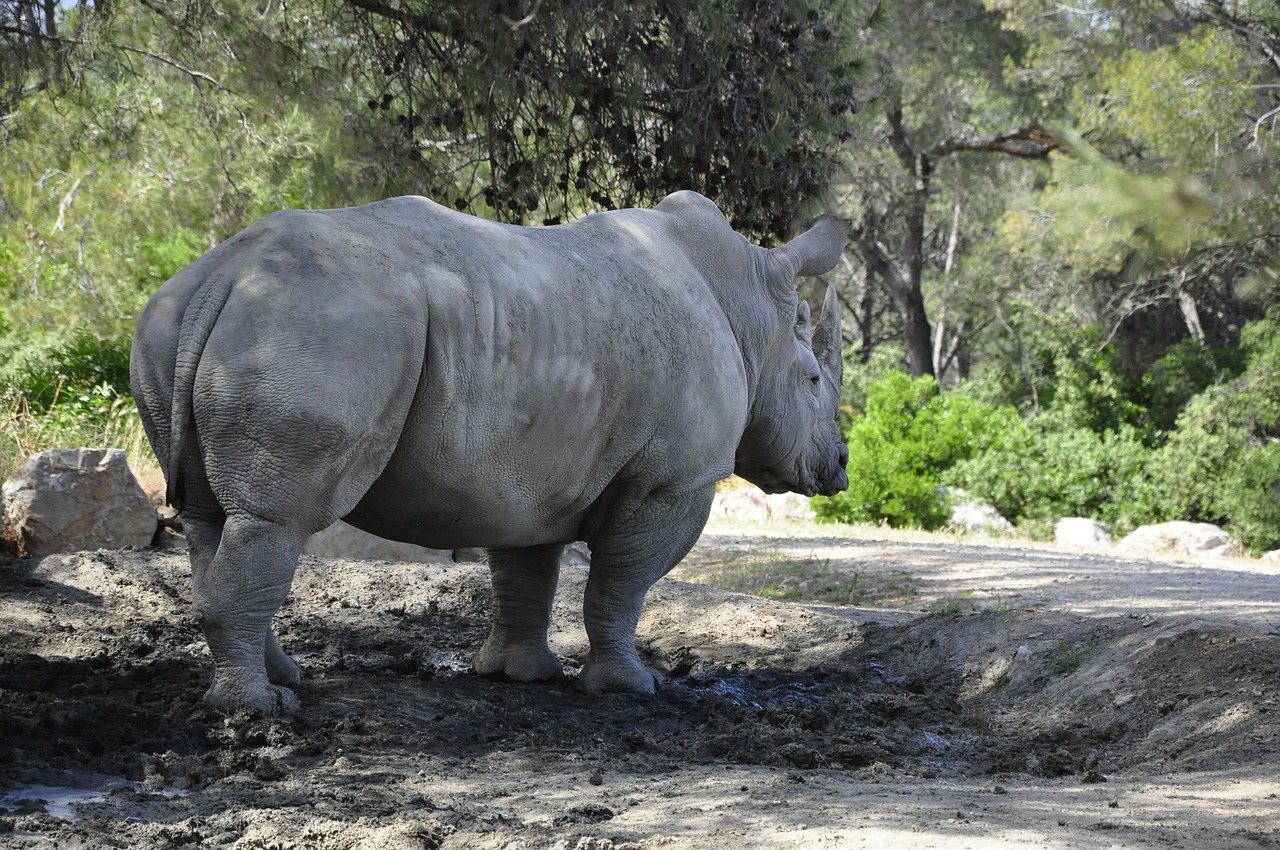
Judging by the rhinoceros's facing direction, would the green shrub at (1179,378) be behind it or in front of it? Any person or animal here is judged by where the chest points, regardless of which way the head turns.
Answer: in front

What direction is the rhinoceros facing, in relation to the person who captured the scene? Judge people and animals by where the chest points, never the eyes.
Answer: facing away from the viewer and to the right of the viewer

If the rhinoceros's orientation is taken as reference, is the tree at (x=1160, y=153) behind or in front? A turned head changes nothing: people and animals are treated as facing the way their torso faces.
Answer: in front

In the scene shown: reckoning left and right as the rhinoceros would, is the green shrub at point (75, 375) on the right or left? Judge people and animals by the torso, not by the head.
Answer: on its left

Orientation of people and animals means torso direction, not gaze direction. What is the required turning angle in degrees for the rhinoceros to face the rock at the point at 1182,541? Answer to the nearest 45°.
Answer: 0° — it already faces it

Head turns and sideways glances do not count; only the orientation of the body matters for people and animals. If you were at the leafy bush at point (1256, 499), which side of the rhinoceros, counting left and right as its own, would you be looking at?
front

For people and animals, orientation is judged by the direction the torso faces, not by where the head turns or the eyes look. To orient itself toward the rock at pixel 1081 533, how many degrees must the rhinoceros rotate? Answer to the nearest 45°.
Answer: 0° — it already faces it
